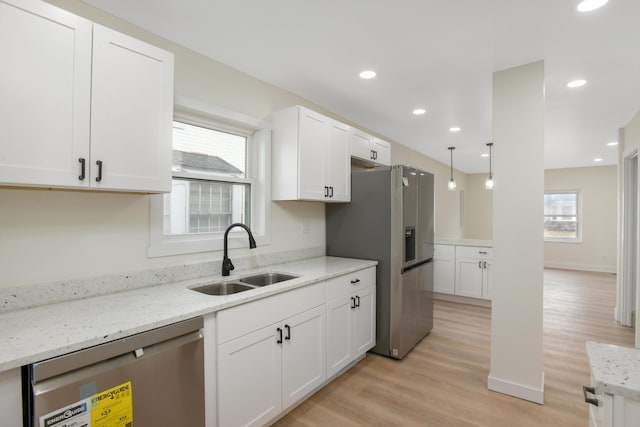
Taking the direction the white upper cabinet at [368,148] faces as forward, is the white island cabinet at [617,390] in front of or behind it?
in front

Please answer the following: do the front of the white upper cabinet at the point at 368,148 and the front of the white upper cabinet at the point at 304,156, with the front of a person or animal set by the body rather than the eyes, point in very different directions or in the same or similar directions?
same or similar directions

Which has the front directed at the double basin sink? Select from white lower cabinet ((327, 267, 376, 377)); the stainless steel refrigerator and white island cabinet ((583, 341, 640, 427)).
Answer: the white island cabinet

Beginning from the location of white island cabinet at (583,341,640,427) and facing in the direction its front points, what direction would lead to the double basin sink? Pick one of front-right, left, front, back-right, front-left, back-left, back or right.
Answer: front

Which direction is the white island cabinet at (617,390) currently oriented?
to the viewer's left

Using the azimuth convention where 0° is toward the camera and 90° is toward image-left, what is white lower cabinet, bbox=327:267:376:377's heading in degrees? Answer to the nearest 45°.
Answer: approximately 315°

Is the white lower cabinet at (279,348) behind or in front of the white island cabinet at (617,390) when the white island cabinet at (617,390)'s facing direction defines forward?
in front

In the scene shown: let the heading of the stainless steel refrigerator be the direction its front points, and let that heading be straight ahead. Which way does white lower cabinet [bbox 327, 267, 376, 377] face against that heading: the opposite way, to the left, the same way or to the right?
the same way

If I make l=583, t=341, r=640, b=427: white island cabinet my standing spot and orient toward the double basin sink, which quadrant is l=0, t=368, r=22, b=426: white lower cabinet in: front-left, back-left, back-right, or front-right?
front-left

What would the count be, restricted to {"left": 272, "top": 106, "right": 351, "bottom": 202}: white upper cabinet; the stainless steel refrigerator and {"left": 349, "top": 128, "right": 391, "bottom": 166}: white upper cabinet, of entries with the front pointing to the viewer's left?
0

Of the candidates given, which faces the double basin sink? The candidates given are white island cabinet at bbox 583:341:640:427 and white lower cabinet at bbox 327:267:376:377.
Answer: the white island cabinet

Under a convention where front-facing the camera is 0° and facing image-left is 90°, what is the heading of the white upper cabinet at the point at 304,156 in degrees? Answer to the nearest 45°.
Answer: approximately 315°

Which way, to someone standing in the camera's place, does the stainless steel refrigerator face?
facing the viewer and to the right of the viewer

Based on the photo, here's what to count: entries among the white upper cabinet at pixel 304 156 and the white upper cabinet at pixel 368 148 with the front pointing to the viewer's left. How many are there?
0

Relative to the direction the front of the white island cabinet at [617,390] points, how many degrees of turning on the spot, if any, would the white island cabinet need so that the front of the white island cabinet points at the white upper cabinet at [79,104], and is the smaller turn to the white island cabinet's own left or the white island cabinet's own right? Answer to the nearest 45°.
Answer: approximately 45° to the white island cabinet's own left

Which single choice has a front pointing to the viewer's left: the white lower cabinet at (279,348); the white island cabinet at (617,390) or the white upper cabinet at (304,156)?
the white island cabinet

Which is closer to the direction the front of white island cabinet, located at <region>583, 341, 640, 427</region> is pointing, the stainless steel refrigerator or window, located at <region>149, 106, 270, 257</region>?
the window

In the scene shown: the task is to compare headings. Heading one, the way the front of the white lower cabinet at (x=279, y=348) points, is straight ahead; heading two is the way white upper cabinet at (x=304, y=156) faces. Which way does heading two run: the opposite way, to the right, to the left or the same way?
the same way
